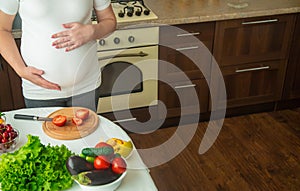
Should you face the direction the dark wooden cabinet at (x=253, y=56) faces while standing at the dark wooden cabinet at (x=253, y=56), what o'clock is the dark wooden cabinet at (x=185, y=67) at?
the dark wooden cabinet at (x=185, y=67) is roughly at 2 o'clock from the dark wooden cabinet at (x=253, y=56).

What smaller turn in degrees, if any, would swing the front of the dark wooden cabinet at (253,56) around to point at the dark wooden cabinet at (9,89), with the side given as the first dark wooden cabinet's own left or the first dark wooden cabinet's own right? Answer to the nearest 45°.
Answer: approximately 45° to the first dark wooden cabinet's own right

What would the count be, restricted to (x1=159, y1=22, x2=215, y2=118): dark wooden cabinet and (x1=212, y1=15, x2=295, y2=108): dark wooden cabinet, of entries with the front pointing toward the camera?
2

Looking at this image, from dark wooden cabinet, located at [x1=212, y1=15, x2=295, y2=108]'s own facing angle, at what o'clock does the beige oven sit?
The beige oven is roughly at 2 o'clock from the dark wooden cabinet.

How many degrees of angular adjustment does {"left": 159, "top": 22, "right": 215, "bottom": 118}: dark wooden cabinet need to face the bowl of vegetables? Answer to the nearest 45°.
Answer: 0° — it already faces it

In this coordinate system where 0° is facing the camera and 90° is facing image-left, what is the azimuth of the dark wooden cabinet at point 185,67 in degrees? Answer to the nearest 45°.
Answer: approximately 0°

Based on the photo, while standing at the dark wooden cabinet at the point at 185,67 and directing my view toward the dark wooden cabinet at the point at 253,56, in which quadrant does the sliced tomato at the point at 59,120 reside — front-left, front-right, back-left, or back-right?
back-right

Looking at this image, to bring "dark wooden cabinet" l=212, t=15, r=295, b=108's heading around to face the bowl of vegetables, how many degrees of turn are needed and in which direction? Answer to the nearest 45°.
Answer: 0° — it already faces it

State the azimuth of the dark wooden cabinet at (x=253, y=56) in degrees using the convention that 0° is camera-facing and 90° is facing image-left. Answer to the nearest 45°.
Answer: approximately 0°
